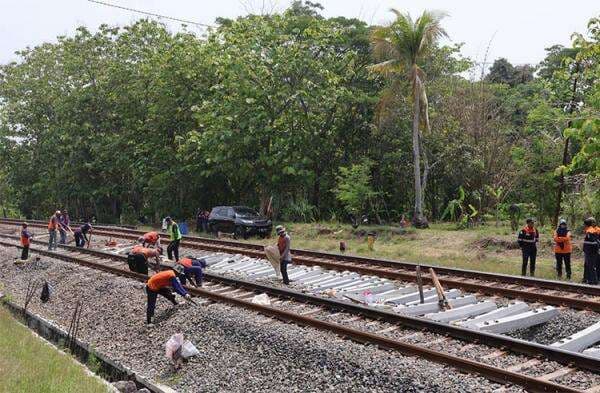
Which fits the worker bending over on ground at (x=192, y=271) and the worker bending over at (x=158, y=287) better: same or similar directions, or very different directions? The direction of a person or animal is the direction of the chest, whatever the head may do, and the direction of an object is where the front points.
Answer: very different directions

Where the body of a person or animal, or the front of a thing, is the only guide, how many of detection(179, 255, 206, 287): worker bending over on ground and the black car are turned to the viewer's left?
1

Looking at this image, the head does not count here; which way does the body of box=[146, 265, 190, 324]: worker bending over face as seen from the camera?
to the viewer's right

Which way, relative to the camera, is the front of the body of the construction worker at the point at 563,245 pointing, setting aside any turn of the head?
toward the camera

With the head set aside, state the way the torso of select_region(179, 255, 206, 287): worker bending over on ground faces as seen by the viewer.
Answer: to the viewer's left

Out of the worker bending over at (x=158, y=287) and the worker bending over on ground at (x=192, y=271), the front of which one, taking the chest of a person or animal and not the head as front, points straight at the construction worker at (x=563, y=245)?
the worker bending over at (x=158, y=287)

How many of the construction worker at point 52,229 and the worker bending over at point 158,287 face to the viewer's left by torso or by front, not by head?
0

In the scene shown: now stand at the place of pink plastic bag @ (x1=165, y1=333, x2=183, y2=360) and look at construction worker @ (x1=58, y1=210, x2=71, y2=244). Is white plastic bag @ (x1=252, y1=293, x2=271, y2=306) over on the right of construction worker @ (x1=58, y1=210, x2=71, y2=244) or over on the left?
right

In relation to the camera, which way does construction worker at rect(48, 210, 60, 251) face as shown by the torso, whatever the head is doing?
to the viewer's right

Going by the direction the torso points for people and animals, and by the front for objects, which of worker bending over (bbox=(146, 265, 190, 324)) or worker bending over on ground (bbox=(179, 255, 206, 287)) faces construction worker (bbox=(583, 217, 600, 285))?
the worker bending over (bbox=(146, 265, 190, 324))
